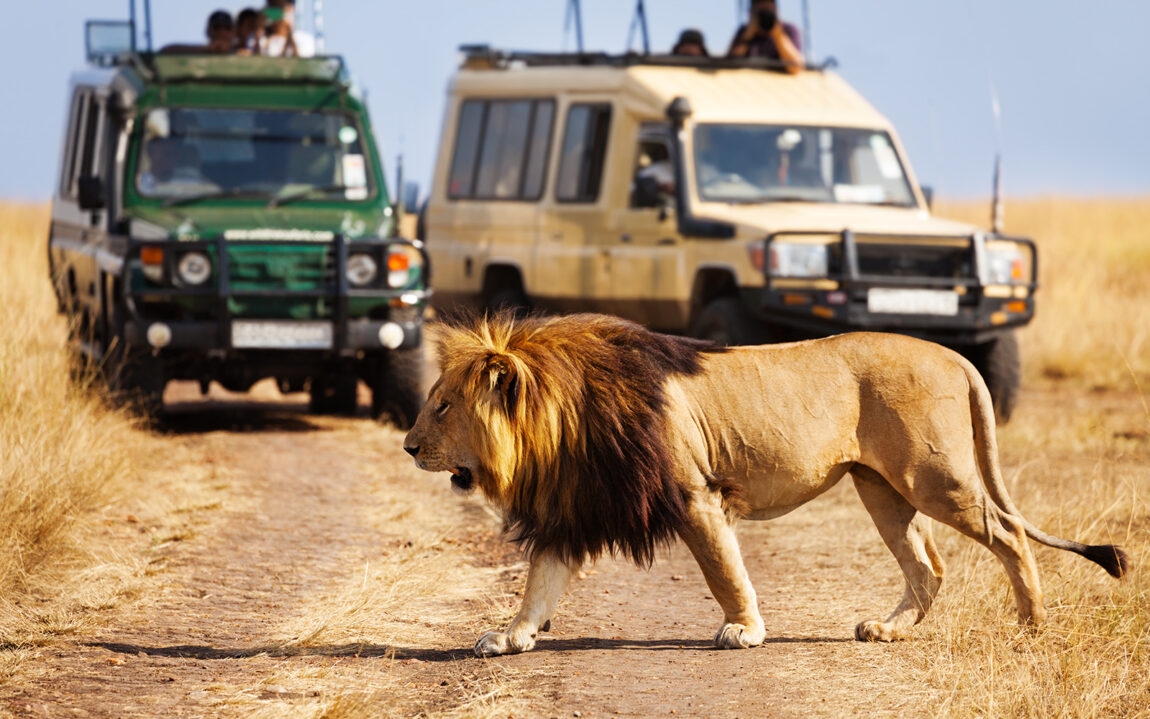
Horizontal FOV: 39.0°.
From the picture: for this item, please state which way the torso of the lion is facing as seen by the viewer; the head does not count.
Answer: to the viewer's left

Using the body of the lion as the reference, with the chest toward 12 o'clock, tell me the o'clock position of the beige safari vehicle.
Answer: The beige safari vehicle is roughly at 3 o'clock from the lion.

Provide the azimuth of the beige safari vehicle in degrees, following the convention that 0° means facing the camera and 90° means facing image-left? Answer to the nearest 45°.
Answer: approximately 315°

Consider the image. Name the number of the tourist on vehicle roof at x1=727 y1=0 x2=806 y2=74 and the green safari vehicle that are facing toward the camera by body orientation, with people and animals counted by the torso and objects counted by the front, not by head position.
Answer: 2

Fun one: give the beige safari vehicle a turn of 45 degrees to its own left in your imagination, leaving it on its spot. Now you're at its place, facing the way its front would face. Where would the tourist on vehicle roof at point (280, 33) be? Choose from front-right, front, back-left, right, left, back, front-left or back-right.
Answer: back

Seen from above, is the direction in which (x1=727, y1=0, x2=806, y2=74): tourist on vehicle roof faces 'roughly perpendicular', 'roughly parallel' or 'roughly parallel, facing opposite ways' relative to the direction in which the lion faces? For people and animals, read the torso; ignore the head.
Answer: roughly perpendicular

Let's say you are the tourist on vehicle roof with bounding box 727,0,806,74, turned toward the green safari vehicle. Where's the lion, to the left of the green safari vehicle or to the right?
left

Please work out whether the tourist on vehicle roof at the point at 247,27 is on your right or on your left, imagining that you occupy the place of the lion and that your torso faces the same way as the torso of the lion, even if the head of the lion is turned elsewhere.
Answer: on your right

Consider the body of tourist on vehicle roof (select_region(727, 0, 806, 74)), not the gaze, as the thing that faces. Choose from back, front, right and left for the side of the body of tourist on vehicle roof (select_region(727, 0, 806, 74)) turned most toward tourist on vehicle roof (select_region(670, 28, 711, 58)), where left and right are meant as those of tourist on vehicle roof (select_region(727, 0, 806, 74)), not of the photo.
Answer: right

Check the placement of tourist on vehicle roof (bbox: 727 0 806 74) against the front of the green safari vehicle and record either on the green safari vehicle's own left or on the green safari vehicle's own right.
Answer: on the green safari vehicle's own left

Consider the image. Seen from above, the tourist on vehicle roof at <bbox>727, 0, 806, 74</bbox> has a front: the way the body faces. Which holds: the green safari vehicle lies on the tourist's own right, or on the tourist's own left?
on the tourist's own right

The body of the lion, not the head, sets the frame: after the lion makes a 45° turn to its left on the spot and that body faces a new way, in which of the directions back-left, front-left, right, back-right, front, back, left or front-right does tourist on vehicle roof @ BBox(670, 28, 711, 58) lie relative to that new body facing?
back-right
